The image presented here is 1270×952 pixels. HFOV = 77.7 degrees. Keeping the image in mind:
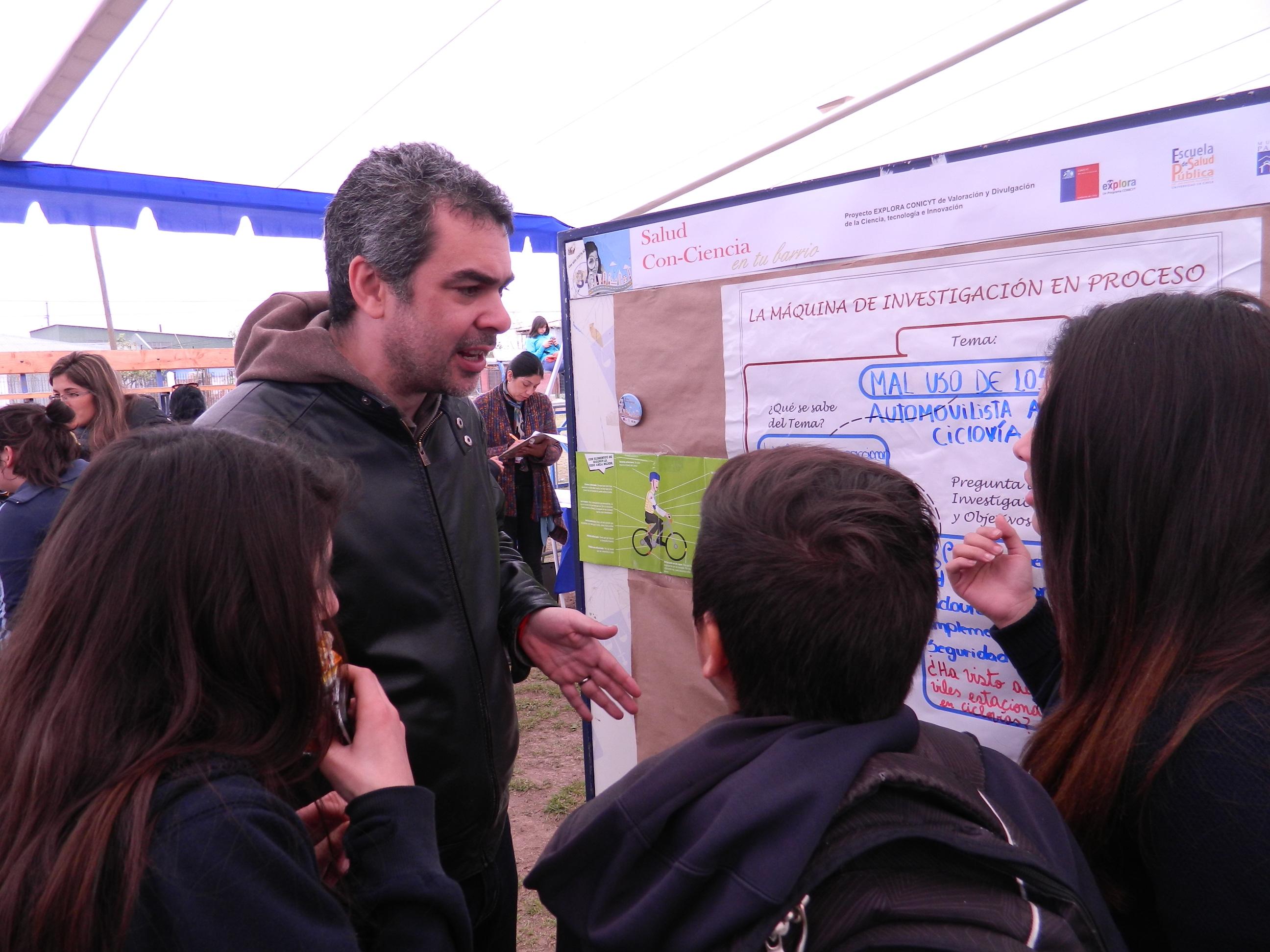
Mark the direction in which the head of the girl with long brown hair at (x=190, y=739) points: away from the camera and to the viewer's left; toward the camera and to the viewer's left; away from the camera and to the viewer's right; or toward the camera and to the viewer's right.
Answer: away from the camera and to the viewer's right

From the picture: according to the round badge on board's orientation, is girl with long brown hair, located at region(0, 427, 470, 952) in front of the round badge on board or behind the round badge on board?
in front

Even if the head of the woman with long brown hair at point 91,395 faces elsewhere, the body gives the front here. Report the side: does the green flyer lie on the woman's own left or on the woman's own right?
on the woman's own left

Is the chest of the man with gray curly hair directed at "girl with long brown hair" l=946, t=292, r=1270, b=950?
yes

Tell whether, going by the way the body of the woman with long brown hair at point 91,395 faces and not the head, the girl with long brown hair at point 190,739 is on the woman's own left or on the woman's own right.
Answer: on the woman's own left

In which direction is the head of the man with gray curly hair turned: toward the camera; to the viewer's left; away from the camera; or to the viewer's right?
to the viewer's right

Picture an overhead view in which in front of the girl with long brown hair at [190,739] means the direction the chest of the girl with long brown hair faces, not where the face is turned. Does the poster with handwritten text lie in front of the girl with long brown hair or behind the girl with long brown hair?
in front

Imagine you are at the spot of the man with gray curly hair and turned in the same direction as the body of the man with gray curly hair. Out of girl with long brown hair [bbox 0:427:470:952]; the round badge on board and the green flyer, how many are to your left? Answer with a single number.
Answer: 2

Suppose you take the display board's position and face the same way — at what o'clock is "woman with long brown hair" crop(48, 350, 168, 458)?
The woman with long brown hair is roughly at 2 o'clock from the display board.

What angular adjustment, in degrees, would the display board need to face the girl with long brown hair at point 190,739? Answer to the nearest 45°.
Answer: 0° — it already faces them

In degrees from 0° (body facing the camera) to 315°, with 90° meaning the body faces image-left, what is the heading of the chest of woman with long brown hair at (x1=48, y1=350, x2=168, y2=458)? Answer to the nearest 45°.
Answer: approximately 45°

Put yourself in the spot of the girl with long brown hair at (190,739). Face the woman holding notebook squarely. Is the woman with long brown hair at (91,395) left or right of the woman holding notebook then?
left

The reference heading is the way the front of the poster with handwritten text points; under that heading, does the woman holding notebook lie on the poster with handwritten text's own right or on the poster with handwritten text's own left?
on the poster with handwritten text's own right

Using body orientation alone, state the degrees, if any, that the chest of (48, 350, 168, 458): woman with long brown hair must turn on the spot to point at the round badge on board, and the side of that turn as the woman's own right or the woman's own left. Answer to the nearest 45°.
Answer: approximately 45° to the woman's own left

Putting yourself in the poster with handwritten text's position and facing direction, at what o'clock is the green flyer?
The green flyer is roughly at 2 o'clock from the poster with handwritten text.
